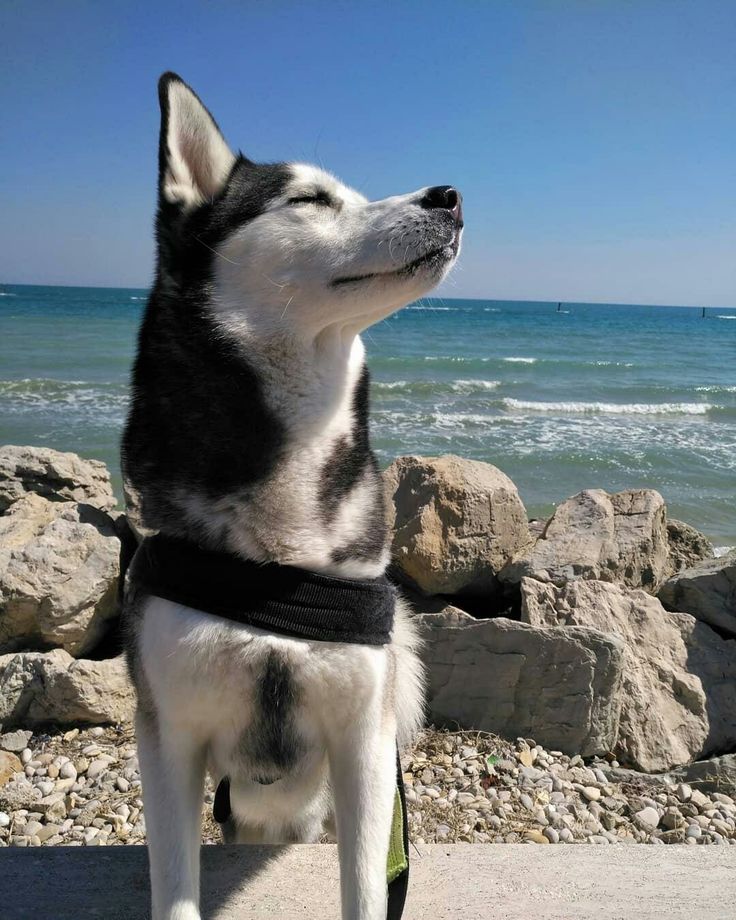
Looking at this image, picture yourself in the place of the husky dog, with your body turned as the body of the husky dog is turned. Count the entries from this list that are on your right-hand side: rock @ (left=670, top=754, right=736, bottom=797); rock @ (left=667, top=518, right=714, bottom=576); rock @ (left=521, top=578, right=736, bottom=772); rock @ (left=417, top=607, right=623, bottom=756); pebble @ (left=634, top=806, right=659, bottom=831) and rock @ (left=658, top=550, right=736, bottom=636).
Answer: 0

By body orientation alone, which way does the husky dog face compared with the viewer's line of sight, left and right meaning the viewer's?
facing the viewer

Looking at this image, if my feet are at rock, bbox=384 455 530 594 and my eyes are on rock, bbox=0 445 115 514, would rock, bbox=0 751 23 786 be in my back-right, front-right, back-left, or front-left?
front-left

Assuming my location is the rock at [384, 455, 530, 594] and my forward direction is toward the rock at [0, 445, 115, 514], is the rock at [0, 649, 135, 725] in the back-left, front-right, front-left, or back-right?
front-left

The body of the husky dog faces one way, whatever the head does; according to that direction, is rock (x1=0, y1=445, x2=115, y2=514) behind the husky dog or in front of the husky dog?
behind

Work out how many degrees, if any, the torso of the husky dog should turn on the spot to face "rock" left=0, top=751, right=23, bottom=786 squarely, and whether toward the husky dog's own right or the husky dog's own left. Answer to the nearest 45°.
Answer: approximately 135° to the husky dog's own right

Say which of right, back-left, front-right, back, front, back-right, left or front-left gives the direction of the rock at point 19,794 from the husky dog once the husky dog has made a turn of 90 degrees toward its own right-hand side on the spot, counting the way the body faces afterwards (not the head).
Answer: front-right

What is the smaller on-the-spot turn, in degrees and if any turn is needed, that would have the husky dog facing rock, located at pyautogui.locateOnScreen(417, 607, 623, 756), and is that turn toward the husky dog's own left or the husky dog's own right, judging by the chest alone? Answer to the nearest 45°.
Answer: approximately 135° to the husky dog's own left

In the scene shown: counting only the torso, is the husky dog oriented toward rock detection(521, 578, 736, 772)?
no

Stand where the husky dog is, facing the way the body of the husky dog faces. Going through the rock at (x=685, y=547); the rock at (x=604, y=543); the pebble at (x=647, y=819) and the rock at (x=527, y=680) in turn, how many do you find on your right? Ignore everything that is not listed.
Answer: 0

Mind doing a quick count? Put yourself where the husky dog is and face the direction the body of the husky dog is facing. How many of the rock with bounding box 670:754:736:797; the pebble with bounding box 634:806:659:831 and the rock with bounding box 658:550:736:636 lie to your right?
0

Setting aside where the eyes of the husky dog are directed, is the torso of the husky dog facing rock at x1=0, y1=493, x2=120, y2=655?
no

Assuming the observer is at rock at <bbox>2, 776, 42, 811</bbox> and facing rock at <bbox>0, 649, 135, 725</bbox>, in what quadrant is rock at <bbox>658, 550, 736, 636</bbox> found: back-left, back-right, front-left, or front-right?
front-right

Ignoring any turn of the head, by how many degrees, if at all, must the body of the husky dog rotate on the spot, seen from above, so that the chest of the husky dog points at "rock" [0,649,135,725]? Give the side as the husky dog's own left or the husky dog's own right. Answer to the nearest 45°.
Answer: approximately 135° to the husky dog's own right

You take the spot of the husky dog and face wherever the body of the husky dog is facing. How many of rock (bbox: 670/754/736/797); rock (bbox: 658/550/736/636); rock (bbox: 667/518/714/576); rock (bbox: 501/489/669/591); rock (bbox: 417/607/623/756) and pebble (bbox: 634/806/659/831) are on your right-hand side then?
0

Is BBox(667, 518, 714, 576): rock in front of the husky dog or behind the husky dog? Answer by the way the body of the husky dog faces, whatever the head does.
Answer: behind

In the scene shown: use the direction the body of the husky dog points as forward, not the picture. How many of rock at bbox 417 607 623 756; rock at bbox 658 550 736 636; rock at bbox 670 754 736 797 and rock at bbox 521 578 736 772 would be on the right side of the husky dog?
0

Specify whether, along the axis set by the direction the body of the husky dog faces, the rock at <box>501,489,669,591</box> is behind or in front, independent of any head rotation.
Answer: behind

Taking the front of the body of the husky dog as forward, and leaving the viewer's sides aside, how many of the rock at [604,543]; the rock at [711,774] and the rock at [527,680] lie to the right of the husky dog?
0

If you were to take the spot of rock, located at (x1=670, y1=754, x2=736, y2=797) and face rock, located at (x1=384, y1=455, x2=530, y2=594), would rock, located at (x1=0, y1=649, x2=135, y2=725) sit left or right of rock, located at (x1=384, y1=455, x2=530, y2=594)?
left
